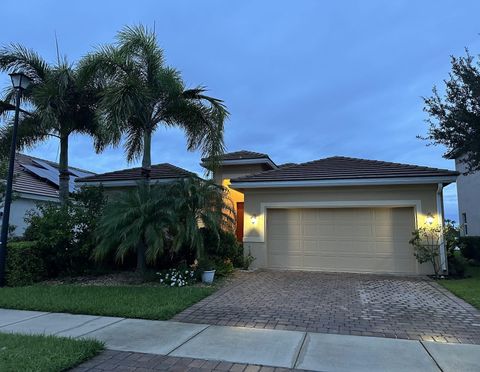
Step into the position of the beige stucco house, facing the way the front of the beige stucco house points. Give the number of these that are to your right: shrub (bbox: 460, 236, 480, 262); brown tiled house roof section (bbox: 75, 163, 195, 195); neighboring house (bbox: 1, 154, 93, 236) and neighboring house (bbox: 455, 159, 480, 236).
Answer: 2

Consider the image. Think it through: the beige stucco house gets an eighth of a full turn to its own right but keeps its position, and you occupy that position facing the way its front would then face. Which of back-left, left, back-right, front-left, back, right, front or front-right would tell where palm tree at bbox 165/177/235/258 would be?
front

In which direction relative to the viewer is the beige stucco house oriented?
toward the camera

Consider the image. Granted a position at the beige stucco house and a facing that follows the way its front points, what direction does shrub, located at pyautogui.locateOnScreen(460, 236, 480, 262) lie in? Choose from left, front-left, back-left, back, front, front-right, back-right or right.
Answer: back-left

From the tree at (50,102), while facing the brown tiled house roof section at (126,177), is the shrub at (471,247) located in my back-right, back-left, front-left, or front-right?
front-right

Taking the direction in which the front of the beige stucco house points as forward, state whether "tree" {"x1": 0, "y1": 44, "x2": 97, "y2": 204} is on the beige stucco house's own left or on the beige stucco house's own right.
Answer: on the beige stucco house's own right

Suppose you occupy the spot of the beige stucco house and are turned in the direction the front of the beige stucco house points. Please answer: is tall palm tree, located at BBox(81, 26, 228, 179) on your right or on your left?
on your right

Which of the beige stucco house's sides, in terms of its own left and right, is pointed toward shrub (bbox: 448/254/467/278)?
left

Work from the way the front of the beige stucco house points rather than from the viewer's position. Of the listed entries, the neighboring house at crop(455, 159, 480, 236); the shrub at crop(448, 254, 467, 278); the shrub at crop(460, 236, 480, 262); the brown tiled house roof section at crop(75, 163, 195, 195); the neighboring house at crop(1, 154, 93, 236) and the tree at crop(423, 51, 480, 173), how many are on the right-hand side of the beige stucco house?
2

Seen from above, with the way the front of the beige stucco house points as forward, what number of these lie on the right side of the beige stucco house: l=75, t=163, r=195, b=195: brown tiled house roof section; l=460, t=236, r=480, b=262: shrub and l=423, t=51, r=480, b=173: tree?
1

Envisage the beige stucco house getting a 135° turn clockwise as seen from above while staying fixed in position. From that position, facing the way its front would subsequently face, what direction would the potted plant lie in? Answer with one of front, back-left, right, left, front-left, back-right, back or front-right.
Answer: left

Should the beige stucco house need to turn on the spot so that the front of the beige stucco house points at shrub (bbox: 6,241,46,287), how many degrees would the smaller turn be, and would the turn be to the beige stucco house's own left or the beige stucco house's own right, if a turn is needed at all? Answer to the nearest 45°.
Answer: approximately 45° to the beige stucco house's own right

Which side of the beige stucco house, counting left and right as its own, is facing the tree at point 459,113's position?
left

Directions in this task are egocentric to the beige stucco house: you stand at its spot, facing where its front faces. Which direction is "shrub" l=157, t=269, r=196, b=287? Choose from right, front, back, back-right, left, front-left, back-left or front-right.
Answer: front-right

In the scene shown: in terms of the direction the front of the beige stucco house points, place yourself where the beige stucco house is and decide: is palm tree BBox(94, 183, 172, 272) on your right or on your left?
on your right

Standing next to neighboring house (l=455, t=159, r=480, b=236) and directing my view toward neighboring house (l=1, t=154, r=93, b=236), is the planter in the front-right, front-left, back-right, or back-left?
front-left
